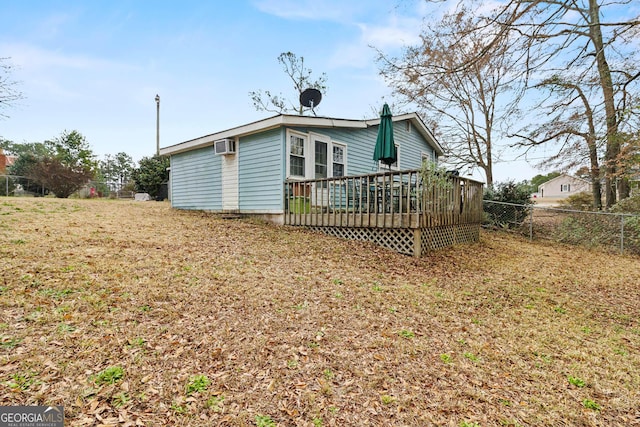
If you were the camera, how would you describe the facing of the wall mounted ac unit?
facing the viewer and to the left of the viewer

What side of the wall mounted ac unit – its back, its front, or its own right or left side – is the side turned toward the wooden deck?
left

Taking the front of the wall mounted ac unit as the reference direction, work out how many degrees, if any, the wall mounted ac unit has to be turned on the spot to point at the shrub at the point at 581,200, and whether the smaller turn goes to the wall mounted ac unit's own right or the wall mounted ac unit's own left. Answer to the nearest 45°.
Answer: approximately 135° to the wall mounted ac unit's own left

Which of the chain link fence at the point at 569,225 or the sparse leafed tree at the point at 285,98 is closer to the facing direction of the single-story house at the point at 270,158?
the chain link fence

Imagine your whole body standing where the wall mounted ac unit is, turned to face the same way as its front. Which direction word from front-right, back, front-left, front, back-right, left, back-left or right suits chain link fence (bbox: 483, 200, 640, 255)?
back-left

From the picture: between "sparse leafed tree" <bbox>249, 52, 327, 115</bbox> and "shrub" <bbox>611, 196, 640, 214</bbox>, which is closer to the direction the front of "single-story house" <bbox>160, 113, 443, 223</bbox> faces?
the shrub

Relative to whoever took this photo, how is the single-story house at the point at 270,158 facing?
facing the viewer and to the right of the viewer

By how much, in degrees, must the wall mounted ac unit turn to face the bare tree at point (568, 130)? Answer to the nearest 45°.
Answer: approximately 135° to its left

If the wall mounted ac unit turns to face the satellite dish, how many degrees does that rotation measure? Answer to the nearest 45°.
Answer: approximately 135° to its left
